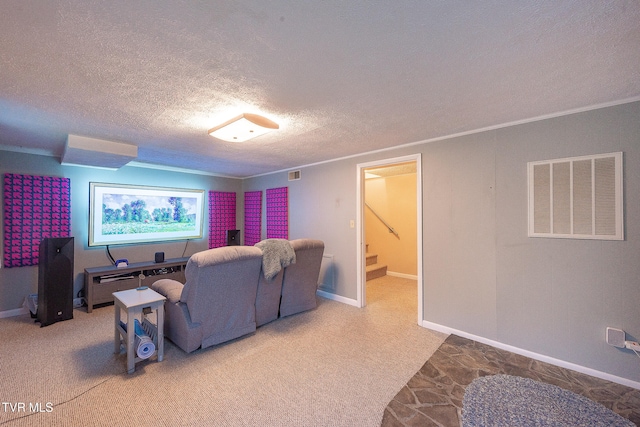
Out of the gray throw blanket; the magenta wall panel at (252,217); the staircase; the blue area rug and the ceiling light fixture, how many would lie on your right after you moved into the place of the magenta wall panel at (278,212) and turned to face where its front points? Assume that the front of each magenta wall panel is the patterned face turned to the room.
1

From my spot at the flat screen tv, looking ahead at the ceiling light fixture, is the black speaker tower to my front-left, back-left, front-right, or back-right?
front-right

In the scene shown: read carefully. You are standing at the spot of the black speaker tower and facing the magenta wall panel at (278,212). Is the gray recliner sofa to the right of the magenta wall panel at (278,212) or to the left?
right

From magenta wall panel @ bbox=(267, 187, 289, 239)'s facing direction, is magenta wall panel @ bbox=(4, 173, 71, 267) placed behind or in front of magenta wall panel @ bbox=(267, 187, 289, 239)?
in front

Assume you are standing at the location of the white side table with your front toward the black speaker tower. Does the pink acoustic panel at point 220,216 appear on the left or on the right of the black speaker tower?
right

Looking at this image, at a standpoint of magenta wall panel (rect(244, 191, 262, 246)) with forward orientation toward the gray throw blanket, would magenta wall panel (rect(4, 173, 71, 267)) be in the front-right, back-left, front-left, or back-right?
front-right

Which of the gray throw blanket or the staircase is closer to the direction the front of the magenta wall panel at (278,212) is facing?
the gray throw blanket

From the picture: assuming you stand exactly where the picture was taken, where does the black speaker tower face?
facing the viewer and to the right of the viewer

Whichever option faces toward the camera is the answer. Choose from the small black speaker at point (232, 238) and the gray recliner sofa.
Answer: the small black speaker

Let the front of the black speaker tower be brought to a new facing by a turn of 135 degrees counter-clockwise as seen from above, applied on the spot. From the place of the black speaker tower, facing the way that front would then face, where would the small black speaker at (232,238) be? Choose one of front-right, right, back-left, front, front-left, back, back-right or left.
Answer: right

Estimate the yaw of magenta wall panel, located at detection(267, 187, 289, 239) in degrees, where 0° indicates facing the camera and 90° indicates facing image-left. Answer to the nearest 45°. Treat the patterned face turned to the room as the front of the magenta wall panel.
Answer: approximately 45°

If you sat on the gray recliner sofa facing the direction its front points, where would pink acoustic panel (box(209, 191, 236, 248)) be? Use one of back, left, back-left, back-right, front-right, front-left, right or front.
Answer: front-right

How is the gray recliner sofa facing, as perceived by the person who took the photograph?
facing away from the viewer and to the left of the viewer

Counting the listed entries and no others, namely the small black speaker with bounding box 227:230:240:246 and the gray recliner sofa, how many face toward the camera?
1

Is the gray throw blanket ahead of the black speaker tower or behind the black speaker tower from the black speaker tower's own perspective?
ahead

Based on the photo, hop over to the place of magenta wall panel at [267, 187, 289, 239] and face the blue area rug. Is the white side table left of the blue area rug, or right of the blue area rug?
right

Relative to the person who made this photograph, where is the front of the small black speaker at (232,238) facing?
facing the viewer

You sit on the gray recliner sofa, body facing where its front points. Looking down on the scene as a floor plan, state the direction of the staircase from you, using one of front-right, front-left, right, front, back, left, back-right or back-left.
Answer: right
